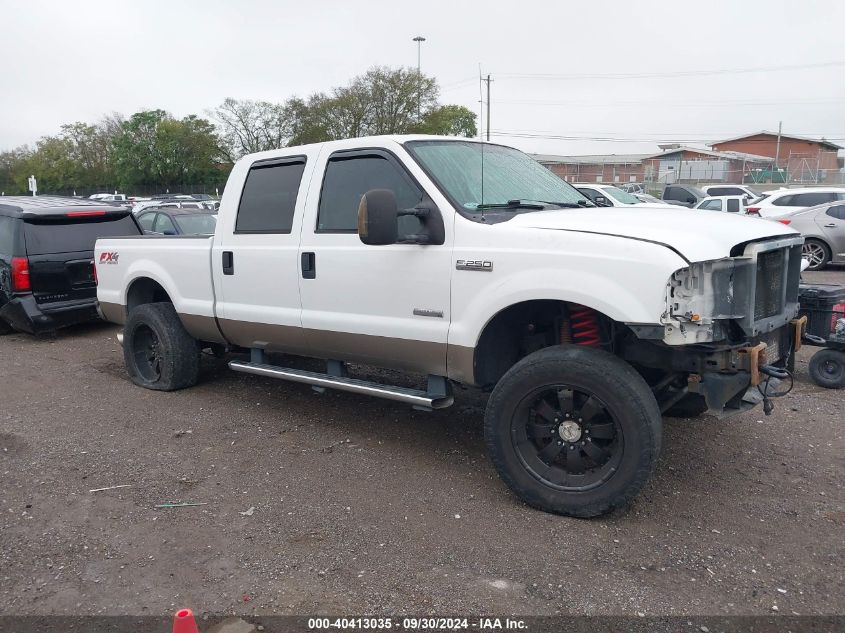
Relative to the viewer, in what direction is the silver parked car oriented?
to the viewer's right

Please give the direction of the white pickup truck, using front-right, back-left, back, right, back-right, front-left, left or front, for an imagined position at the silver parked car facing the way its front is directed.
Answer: right

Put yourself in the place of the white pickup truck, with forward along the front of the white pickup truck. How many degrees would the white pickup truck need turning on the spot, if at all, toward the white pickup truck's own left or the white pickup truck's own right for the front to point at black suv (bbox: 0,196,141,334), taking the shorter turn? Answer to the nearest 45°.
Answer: approximately 180°

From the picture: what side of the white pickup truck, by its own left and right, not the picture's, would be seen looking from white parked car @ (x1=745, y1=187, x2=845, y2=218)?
left

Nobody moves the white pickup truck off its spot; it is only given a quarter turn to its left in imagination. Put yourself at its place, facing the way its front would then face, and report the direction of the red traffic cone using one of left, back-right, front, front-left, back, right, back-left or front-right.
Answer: back

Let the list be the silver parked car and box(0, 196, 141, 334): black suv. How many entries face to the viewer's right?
1

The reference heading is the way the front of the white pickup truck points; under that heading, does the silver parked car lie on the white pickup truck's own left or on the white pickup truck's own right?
on the white pickup truck's own left

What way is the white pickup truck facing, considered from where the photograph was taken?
facing the viewer and to the right of the viewer

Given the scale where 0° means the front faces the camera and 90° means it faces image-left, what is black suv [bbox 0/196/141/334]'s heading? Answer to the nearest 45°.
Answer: approximately 135°
